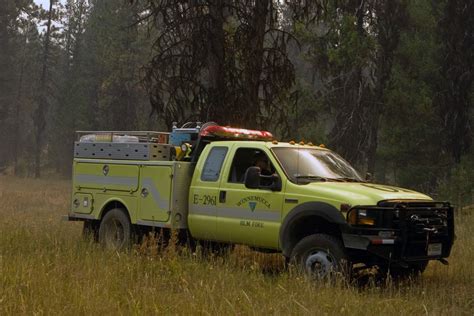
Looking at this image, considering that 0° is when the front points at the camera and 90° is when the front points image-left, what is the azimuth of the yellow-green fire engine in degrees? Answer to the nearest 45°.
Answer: approximately 315°
